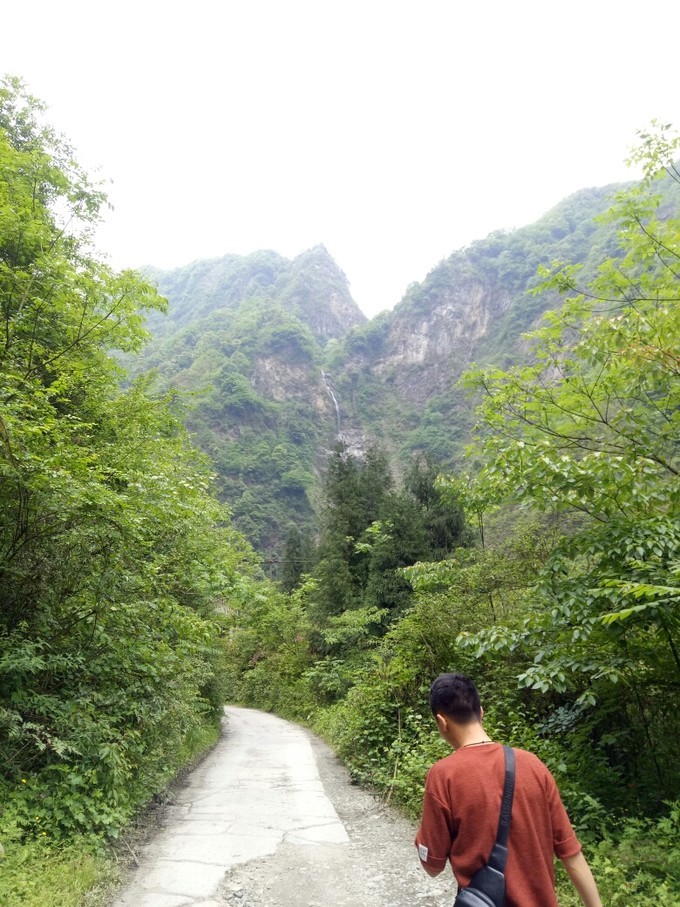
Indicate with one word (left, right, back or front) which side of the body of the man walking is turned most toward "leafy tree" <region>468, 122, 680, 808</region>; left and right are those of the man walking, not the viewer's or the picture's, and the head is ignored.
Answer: front

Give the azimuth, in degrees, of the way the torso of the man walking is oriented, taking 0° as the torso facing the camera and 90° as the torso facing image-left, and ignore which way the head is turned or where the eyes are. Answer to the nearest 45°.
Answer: approximately 135°

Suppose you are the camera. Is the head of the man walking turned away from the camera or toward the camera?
away from the camera
